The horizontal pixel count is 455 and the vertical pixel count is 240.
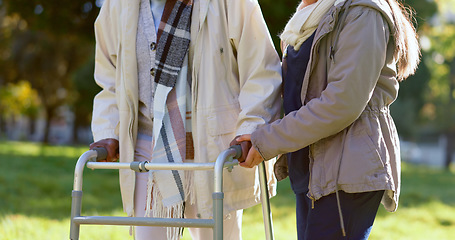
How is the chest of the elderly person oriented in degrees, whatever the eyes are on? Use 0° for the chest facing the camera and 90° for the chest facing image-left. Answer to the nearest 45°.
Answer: approximately 45°

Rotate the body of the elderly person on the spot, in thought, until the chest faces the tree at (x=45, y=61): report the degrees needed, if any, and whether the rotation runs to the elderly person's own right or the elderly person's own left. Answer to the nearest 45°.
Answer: approximately 135° to the elderly person's own right

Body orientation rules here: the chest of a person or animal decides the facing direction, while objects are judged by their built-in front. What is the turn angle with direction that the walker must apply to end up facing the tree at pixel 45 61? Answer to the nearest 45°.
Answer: approximately 135° to its right

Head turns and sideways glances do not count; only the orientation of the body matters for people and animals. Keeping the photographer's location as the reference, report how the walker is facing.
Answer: facing the viewer and to the left of the viewer
